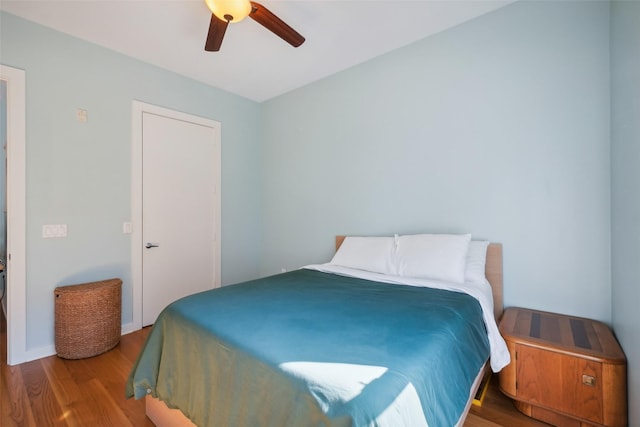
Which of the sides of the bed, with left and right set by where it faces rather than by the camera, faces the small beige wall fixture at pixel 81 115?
right

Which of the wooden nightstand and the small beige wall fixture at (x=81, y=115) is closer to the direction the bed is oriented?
the small beige wall fixture

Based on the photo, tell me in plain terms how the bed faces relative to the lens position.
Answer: facing the viewer and to the left of the viewer

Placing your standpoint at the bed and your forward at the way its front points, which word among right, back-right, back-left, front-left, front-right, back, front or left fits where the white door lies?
right

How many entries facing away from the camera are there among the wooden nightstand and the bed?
0

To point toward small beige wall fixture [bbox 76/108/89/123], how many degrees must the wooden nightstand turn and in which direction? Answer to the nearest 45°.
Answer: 0° — it already faces it
